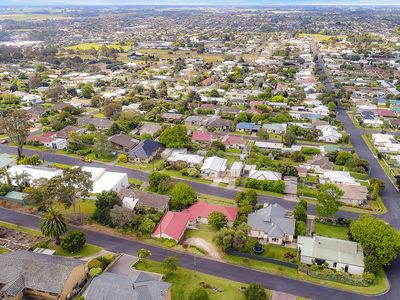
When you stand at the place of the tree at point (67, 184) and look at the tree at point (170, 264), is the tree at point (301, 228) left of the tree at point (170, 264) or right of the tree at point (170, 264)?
left

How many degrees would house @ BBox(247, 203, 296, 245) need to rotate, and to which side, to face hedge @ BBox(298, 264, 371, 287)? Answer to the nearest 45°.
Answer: approximately 45° to its left

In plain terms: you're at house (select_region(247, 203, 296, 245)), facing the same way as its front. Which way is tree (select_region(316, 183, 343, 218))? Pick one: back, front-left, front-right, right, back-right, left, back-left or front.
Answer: back-left

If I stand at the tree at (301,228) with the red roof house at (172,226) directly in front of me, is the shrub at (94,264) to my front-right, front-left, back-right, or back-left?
front-left

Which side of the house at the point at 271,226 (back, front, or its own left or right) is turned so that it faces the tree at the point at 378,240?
left

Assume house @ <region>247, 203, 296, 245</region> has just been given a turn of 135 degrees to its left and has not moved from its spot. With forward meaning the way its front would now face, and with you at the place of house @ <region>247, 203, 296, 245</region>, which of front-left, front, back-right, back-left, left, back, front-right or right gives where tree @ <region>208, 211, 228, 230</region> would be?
back-left

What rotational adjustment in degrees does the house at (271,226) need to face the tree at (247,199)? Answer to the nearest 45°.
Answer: approximately 135° to its right

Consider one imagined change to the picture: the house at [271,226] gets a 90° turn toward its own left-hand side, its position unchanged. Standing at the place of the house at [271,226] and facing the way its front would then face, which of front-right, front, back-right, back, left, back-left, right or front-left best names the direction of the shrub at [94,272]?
back-right

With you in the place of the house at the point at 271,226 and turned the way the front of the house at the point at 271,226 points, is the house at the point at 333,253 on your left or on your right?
on your left

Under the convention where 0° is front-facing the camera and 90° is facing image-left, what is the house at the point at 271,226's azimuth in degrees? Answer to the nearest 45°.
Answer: approximately 0°

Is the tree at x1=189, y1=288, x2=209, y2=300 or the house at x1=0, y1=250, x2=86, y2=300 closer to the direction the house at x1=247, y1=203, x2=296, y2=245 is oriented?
the tree

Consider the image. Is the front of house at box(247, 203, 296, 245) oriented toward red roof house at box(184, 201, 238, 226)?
no

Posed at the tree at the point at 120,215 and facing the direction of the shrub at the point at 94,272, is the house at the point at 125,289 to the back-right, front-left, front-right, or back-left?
front-left

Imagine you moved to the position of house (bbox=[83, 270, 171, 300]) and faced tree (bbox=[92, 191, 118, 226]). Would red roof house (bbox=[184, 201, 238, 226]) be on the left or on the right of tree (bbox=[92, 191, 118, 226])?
right

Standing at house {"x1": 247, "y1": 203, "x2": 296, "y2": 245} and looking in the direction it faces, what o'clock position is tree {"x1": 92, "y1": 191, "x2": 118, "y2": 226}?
The tree is roughly at 3 o'clock from the house.

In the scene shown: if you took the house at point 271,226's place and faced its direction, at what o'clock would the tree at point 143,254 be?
The tree is roughly at 2 o'clock from the house.

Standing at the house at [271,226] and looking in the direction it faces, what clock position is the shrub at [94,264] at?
The shrub is roughly at 2 o'clock from the house.

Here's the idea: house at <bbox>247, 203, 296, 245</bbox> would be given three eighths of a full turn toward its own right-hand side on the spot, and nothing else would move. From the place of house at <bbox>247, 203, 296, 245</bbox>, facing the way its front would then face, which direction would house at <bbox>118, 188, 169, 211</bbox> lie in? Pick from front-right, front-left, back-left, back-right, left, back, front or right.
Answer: front-left

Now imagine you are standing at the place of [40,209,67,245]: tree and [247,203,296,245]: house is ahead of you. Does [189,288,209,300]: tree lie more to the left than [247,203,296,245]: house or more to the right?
right
